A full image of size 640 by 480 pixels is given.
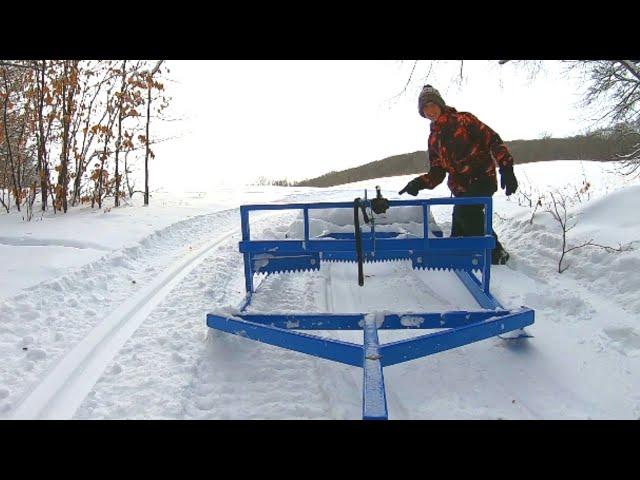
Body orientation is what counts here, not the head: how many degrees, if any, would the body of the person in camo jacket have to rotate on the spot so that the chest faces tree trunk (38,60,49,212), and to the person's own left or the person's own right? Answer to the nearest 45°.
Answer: approximately 45° to the person's own right

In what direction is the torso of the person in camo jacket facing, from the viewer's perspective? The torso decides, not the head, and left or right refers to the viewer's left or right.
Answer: facing the viewer and to the left of the viewer
